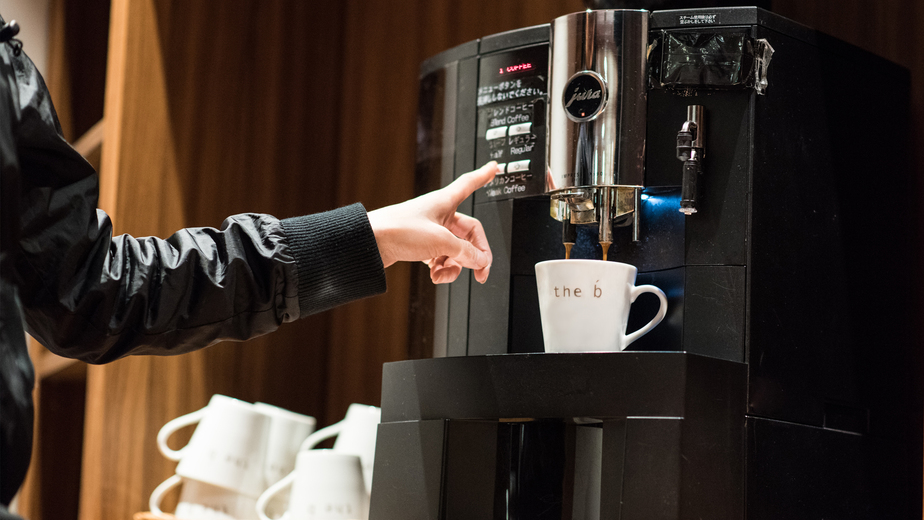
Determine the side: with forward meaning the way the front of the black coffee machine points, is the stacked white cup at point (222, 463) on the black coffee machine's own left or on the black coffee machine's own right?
on the black coffee machine's own right

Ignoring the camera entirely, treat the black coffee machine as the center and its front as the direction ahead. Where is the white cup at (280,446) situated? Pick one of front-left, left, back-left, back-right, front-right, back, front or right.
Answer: right

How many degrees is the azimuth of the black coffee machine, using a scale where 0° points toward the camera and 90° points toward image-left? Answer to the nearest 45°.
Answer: approximately 45°

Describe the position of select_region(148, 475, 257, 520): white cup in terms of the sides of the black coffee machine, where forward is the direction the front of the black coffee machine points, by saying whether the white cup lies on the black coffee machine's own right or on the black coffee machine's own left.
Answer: on the black coffee machine's own right
